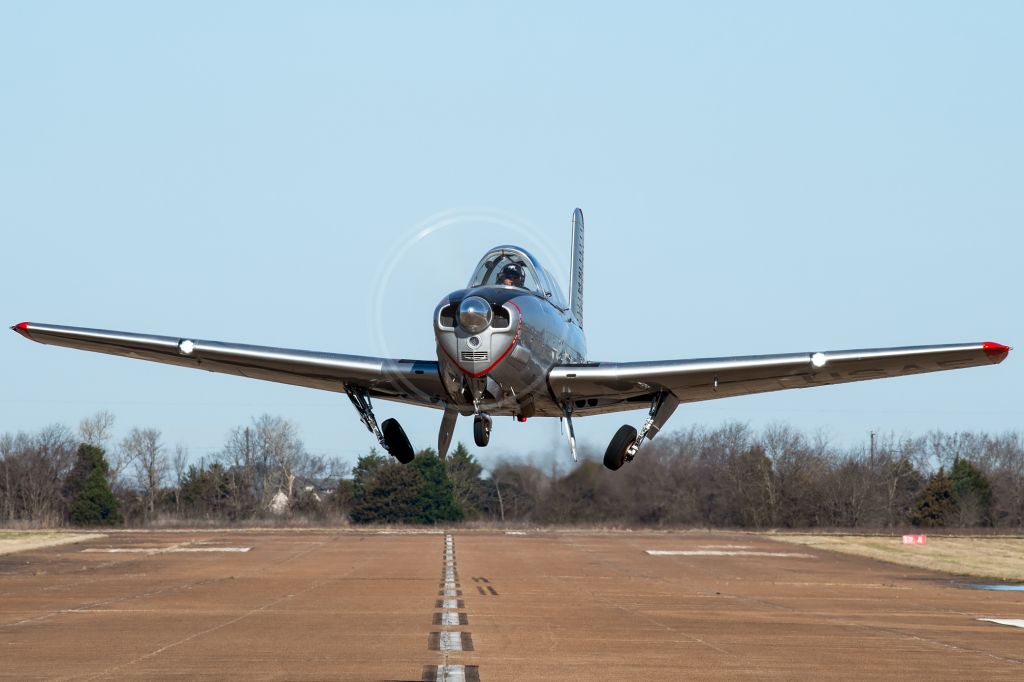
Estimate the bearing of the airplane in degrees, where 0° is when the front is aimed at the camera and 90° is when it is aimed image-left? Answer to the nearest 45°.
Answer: approximately 0°

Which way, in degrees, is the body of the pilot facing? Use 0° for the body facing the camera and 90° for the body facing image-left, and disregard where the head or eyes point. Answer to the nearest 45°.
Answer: approximately 0°
